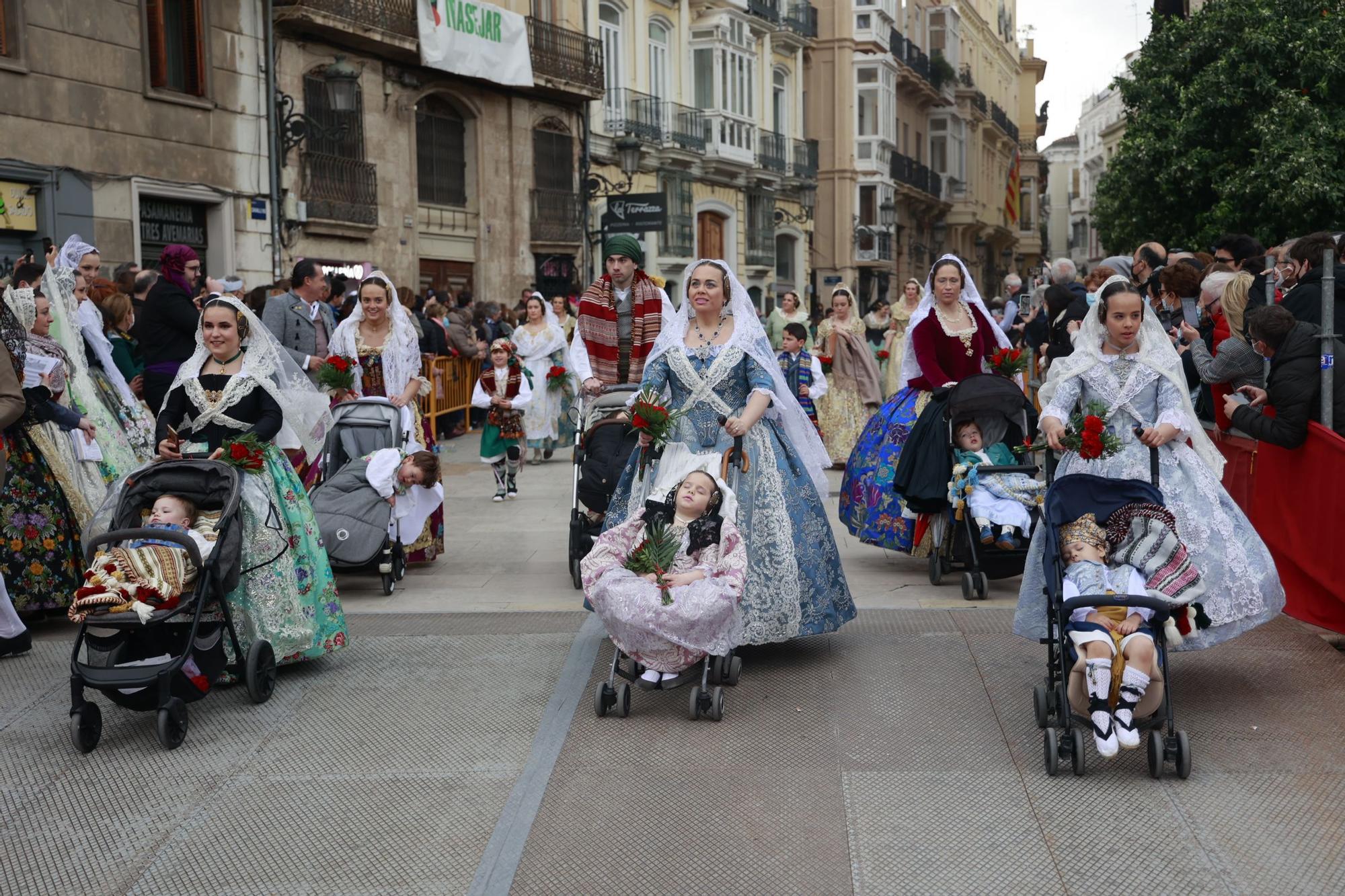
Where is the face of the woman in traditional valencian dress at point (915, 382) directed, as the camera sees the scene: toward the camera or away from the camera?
toward the camera

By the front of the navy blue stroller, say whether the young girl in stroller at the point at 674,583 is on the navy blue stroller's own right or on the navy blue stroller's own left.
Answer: on the navy blue stroller's own right

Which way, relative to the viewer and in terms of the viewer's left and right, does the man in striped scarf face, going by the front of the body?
facing the viewer

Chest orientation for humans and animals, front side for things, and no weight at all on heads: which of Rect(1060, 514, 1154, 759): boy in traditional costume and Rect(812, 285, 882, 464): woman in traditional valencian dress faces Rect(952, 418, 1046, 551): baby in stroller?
the woman in traditional valencian dress

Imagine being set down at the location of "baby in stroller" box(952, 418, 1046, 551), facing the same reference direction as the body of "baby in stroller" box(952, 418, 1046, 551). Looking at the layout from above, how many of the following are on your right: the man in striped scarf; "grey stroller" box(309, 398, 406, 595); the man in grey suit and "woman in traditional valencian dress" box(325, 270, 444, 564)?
4

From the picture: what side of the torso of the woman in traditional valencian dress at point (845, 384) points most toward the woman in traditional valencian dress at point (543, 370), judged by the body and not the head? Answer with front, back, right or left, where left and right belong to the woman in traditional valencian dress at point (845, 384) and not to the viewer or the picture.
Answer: right

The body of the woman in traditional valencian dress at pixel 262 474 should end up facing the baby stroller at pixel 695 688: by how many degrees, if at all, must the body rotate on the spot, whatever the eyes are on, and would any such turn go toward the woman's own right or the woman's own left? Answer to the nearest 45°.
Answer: approximately 90° to the woman's own left

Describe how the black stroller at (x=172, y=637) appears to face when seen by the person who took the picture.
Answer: facing the viewer and to the left of the viewer

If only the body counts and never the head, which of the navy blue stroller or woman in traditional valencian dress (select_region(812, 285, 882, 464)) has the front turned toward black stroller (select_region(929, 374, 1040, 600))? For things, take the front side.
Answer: the woman in traditional valencian dress

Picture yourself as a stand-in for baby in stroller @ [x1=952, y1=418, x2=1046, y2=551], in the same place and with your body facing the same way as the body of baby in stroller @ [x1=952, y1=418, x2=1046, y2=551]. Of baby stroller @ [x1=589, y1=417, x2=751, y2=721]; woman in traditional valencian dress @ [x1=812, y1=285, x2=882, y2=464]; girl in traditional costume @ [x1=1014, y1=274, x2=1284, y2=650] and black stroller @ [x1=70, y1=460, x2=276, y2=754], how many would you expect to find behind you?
1

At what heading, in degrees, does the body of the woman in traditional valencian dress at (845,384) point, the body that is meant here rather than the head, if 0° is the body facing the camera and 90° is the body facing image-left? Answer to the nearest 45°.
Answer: approximately 0°

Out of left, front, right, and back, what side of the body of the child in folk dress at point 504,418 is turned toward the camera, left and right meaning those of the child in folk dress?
front

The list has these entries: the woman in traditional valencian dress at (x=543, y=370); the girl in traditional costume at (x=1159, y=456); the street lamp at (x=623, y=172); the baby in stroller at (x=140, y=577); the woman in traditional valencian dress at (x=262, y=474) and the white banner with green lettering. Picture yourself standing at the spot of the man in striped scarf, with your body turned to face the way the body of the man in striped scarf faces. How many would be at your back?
3

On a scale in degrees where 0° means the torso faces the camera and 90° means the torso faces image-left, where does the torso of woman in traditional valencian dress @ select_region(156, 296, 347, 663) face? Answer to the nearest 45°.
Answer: approximately 45°

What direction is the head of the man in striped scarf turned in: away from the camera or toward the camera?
toward the camera

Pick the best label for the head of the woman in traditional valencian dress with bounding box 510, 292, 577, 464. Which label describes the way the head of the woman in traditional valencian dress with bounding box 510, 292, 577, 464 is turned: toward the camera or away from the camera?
toward the camera
